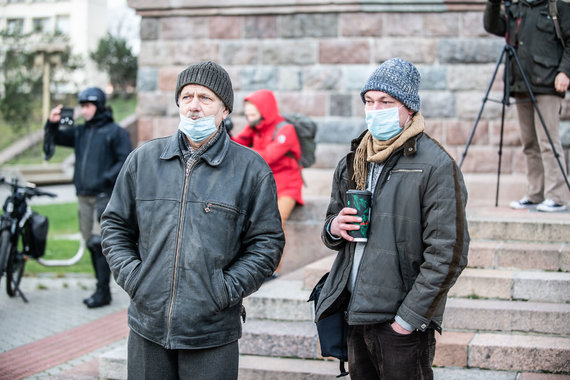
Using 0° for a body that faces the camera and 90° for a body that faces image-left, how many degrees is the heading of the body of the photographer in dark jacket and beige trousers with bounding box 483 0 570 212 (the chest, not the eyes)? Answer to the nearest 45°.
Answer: approximately 45°

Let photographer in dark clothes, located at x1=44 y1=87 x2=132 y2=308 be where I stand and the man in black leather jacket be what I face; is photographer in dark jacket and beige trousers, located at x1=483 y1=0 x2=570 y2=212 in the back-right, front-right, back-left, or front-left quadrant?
front-left

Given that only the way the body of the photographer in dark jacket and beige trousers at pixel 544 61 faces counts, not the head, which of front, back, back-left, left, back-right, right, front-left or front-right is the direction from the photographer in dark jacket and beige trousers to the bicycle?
front-right

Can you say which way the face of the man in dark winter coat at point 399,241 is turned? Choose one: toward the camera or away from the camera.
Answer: toward the camera

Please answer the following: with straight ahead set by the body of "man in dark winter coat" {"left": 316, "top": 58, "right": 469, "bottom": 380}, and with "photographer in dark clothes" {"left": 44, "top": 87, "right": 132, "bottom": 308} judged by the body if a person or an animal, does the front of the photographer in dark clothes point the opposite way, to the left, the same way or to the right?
the same way

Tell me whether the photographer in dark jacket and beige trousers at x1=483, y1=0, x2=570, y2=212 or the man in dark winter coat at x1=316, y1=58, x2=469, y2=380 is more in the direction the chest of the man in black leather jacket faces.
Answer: the man in dark winter coat

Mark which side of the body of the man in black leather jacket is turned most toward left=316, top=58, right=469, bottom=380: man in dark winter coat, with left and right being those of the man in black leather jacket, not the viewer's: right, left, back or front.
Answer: left

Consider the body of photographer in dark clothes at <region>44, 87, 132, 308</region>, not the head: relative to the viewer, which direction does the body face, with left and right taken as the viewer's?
facing the viewer and to the left of the viewer

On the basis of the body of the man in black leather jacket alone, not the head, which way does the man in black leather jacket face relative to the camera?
toward the camera

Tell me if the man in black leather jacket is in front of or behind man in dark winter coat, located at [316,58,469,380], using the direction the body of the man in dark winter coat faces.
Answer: in front

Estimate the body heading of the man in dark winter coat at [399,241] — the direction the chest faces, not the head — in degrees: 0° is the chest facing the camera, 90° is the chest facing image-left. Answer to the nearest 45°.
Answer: approximately 45°

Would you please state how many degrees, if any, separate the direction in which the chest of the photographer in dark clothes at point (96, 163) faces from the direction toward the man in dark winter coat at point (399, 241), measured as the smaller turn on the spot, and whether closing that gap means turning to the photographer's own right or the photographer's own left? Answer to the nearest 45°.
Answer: approximately 45° to the photographer's own left

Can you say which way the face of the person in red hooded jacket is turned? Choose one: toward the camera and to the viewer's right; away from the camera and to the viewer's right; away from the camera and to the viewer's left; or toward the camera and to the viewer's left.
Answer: toward the camera and to the viewer's left

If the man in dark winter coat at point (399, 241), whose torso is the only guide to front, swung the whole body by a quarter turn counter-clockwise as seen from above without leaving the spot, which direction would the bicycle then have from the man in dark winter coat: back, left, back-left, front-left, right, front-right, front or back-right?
back

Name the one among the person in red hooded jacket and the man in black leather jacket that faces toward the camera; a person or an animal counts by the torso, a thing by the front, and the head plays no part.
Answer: the man in black leather jacket
